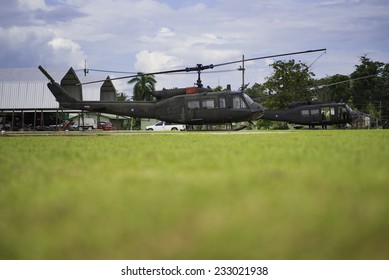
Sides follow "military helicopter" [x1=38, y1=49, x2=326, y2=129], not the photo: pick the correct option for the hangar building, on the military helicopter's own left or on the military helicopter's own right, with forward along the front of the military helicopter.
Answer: on the military helicopter's own left

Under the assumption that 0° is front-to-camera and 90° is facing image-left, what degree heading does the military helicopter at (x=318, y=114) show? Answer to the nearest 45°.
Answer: approximately 270°

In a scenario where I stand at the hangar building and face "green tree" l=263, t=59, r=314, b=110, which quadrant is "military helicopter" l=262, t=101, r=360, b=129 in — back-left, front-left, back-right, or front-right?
front-right

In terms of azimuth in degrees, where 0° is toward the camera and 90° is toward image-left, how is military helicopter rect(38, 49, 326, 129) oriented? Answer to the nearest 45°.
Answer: approximately 270°

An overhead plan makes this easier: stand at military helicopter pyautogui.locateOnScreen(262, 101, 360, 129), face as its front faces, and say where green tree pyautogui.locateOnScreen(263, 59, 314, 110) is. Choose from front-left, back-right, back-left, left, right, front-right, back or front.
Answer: left

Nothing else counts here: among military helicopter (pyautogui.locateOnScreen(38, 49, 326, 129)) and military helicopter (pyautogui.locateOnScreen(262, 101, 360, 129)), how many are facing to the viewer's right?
2

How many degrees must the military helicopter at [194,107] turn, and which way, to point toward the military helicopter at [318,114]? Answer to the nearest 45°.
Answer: approximately 45° to its left

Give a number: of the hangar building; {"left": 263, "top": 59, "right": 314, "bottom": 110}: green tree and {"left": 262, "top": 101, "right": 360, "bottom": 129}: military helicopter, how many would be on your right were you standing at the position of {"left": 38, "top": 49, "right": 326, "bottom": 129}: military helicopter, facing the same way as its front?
0

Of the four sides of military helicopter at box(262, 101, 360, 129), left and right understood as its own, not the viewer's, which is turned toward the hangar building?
back

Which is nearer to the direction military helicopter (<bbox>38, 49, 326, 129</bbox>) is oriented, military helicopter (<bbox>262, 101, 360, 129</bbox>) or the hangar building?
the military helicopter

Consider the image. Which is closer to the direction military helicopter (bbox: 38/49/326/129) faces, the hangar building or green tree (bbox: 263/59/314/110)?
the green tree

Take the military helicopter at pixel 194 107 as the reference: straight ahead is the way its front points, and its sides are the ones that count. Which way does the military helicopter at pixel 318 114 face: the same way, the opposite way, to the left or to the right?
the same way
